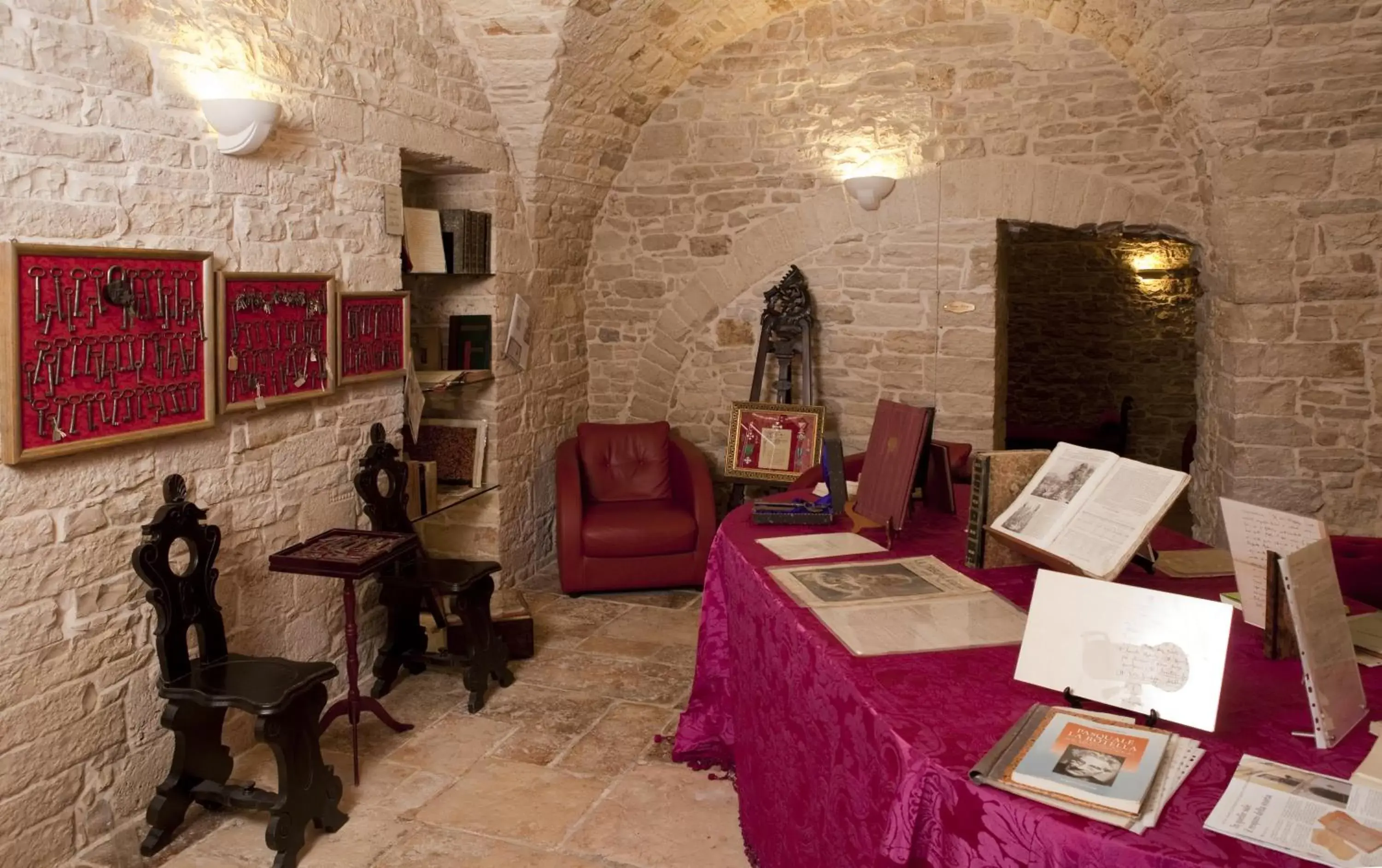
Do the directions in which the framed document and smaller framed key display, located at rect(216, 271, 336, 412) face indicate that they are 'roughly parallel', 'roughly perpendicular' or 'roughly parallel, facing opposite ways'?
roughly perpendicular

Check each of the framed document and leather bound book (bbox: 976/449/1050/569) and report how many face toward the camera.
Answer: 2

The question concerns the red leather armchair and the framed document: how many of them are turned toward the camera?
2

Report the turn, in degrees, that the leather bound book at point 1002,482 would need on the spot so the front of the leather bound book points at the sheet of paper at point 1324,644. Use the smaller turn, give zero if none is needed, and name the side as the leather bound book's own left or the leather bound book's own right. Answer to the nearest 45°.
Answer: approximately 45° to the leather bound book's own left

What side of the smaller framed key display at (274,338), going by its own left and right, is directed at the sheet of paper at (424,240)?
left

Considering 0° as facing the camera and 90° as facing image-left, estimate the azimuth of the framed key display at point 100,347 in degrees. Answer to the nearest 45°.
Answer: approximately 315°

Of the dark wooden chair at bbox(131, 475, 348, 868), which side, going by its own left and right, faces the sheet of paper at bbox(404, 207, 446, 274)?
left

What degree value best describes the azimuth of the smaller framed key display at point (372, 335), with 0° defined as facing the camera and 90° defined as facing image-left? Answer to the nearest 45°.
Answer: approximately 315°

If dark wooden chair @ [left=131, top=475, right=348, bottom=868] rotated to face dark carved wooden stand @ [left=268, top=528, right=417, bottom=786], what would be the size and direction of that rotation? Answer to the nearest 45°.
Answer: approximately 90° to its left

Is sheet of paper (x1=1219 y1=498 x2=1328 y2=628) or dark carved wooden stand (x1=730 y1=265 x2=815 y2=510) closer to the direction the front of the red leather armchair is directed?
the sheet of paper

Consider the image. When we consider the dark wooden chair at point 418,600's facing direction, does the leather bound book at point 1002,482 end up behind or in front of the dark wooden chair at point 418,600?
in front

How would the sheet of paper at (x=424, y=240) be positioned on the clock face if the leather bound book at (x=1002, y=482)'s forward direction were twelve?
The sheet of paper is roughly at 4 o'clock from the leather bound book.

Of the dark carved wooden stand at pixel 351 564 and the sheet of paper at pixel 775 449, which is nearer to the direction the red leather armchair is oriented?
the dark carved wooden stand
